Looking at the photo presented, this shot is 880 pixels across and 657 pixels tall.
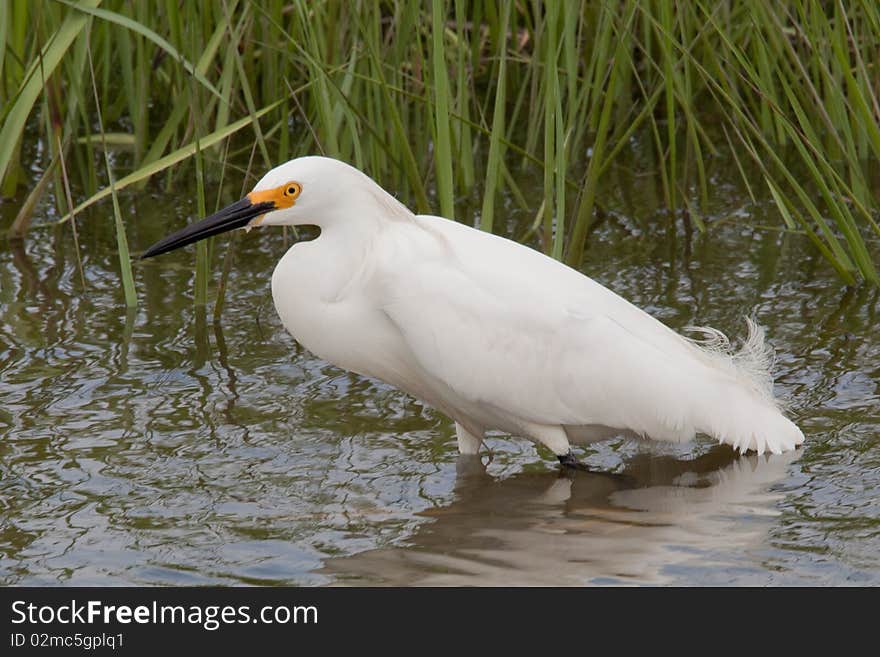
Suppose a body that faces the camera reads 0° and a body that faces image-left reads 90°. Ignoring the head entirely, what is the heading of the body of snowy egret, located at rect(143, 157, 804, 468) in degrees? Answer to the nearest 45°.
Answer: approximately 90°
